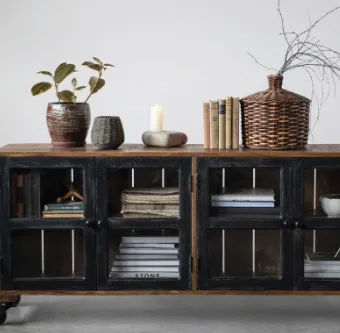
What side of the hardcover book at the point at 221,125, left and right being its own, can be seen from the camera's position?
right

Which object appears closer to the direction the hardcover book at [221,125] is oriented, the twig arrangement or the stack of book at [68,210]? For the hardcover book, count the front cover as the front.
the twig arrangement

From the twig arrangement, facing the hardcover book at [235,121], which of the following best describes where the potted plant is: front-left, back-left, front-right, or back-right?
front-right

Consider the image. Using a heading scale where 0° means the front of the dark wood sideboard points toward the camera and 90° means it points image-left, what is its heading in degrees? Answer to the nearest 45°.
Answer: approximately 0°

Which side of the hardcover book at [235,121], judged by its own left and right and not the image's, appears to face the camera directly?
right

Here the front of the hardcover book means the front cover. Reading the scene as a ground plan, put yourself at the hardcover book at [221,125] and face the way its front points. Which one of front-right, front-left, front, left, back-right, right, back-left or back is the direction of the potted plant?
back

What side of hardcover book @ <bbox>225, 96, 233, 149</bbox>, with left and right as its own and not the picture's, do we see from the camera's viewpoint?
right
